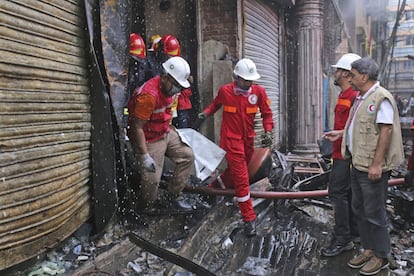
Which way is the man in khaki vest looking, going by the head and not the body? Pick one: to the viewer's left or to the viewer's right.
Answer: to the viewer's left

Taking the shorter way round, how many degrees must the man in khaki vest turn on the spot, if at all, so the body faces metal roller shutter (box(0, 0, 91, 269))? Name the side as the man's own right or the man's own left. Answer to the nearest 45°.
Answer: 0° — they already face it

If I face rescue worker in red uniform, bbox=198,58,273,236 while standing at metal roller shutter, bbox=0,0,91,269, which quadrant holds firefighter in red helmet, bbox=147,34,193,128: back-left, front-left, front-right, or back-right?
front-left

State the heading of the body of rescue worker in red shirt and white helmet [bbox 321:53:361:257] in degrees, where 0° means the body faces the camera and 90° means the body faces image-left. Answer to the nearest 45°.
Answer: approximately 90°

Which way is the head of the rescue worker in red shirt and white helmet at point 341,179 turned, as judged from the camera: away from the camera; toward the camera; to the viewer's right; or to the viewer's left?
to the viewer's left

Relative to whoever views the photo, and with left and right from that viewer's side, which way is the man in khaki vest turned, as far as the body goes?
facing the viewer and to the left of the viewer

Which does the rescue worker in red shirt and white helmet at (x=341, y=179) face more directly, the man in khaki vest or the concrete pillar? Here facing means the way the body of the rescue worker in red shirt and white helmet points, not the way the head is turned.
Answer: the concrete pillar

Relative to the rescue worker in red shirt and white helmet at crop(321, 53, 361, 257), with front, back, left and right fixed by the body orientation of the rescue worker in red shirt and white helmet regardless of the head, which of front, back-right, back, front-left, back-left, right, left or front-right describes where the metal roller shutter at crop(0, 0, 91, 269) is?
front-left

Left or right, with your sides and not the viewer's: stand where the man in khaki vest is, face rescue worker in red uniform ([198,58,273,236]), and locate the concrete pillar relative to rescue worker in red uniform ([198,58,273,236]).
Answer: right
